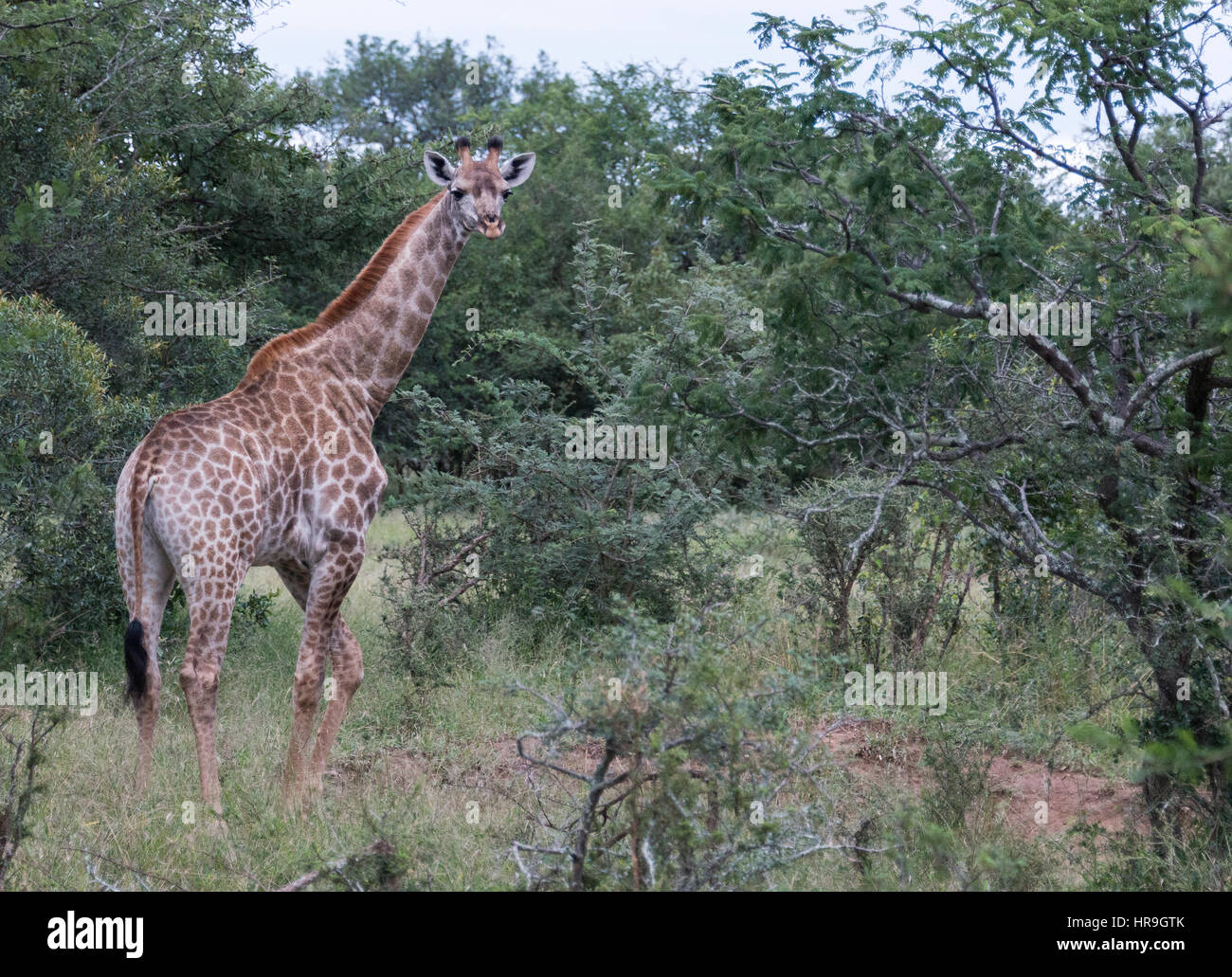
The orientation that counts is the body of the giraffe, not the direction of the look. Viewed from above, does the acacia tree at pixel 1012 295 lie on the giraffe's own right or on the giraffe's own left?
on the giraffe's own right

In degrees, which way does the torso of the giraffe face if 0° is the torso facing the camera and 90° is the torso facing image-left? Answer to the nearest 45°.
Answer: approximately 225°

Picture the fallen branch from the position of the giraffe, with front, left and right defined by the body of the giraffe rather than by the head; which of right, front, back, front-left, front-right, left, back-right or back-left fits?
back-right

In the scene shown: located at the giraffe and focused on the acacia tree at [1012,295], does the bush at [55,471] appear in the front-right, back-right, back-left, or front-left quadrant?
back-left

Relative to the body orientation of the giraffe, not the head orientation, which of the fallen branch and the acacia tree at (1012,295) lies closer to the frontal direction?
the acacia tree

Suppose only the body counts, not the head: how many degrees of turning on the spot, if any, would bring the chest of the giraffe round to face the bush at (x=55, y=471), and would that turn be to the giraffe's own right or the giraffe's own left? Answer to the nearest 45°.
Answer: approximately 90° to the giraffe's own left

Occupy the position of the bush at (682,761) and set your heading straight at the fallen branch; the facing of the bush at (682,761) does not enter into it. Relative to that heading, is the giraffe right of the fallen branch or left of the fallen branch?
right
